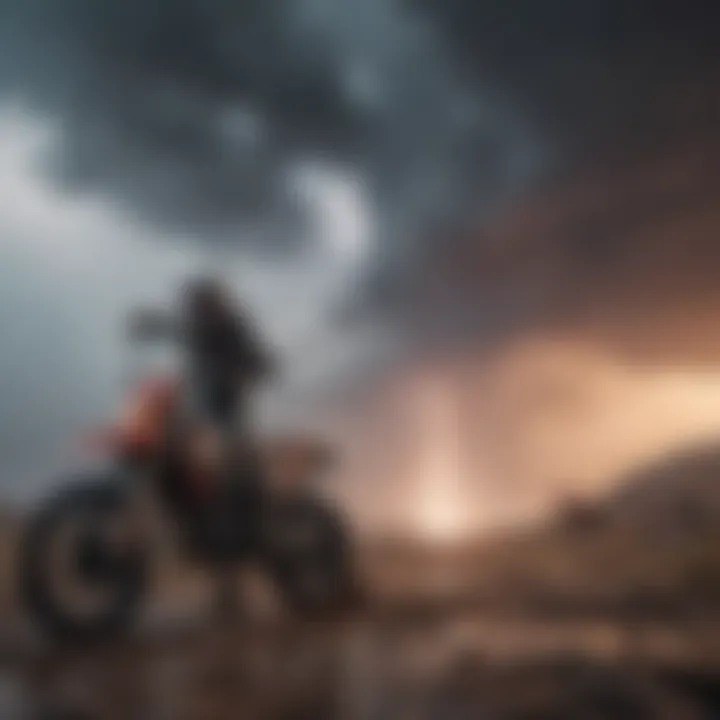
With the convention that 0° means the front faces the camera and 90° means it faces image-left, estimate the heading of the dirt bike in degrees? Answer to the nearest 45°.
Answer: approximately 45°
